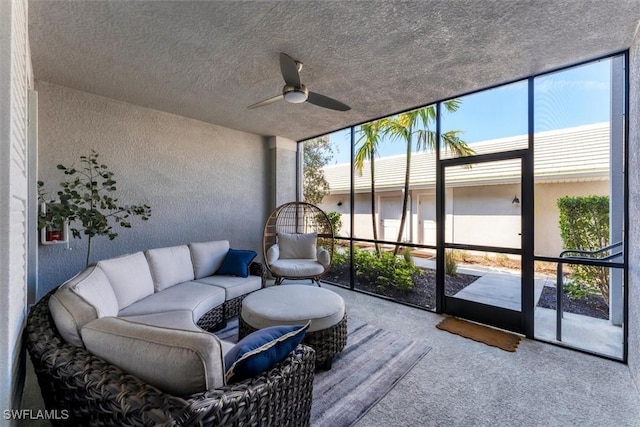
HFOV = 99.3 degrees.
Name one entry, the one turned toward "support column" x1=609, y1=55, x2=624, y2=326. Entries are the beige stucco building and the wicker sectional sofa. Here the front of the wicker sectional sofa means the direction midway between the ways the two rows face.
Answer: the wicker sectional sofa

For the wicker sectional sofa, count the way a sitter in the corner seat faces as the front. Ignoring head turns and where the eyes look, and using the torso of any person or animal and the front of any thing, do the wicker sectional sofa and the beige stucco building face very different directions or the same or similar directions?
very different directions

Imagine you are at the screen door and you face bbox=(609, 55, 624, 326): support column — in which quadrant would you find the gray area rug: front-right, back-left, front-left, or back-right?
back-right

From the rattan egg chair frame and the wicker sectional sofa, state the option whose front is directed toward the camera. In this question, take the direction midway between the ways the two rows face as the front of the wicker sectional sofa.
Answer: the rattan egg chair frame

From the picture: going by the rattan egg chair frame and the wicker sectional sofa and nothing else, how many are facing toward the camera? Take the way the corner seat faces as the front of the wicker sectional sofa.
1

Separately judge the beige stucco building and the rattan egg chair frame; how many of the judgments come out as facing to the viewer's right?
0

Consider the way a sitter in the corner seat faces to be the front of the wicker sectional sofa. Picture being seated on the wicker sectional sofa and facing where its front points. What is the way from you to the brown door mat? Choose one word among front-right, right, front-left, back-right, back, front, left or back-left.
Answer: front

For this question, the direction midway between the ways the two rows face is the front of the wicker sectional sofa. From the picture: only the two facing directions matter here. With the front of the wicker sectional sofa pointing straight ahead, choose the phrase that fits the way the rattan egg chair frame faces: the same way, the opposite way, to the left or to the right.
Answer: to the right

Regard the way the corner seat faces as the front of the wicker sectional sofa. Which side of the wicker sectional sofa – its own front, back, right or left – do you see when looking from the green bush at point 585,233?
front

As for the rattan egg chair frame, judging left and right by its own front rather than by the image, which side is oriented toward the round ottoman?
front

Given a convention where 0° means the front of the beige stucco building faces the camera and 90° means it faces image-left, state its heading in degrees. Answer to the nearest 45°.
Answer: approximately 45°

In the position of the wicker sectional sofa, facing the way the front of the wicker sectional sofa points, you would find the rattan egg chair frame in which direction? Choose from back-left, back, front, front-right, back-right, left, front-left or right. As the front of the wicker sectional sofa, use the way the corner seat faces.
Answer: front-left

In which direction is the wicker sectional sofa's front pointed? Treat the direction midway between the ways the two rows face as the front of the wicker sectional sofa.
to the viewer's right

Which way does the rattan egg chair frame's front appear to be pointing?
toward the camera

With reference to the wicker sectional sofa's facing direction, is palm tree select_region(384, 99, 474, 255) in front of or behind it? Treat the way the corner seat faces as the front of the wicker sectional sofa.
in front

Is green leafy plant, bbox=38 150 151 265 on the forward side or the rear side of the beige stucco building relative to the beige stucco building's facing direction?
on the forward side
